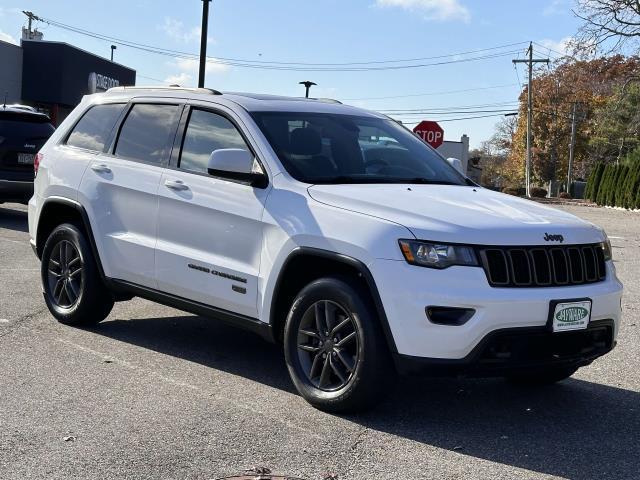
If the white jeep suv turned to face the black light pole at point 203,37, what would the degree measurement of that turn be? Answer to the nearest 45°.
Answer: approximately 135° to its left

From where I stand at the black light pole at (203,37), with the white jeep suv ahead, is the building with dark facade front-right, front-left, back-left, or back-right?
back-right

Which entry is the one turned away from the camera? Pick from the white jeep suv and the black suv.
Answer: the black suv

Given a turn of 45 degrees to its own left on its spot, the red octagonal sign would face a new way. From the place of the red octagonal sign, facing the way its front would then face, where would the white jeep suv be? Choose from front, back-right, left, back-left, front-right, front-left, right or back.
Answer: front-right

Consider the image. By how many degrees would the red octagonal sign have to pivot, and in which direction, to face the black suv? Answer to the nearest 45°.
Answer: approximately 45° to its right

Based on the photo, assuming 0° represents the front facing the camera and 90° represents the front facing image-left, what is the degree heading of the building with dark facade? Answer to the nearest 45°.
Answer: approximately 315°

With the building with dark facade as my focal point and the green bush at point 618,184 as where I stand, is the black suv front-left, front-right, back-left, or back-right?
front-left

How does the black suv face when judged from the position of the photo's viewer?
facing away from the viewer

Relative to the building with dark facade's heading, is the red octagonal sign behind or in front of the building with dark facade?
in front

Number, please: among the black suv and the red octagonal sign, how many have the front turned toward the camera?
1

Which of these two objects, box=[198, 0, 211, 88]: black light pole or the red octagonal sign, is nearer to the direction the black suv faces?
the black light pole

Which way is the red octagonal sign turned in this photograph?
toward the camera

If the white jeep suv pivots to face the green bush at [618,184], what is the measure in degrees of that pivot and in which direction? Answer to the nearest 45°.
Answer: approximately 135° to its left

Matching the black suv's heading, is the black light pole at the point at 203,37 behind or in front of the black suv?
in front

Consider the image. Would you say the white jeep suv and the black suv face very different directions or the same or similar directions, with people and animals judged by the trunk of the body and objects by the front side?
very different directions

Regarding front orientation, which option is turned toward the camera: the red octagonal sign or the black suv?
the red octagonal sign

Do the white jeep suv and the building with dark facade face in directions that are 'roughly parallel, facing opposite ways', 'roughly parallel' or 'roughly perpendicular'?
roughly parallel
